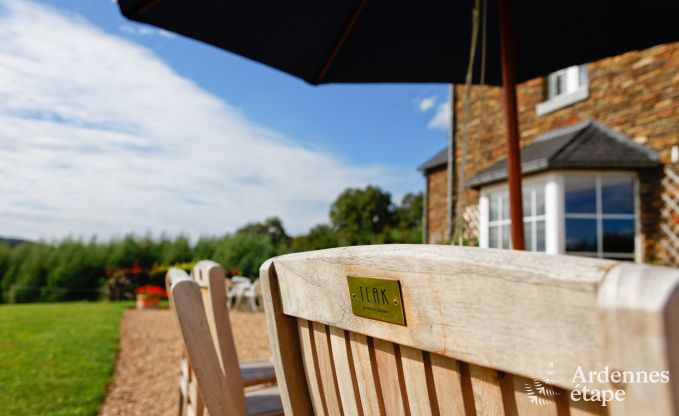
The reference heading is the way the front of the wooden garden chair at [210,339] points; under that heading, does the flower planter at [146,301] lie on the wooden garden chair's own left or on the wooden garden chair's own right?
on the wooden garden chair's own left

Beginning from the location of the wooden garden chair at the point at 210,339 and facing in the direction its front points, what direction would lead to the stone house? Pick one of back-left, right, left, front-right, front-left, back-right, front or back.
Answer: front-left

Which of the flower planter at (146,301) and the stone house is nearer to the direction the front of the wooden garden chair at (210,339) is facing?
the stone house

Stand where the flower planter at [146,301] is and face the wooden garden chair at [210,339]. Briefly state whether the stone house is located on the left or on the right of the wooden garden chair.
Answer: left

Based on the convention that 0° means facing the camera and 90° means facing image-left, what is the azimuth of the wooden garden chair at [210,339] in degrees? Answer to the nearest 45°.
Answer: approximately 270°
